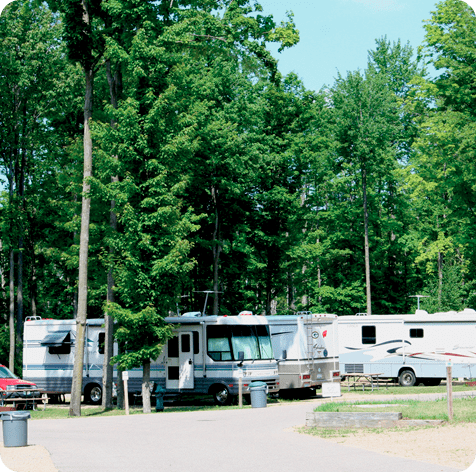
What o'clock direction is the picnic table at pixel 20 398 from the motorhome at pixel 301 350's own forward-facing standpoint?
The picnic table is roughly at 10 o'clock from the motorhome.

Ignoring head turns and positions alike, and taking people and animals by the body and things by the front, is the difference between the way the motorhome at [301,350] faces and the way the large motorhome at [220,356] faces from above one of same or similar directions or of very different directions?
very different directions

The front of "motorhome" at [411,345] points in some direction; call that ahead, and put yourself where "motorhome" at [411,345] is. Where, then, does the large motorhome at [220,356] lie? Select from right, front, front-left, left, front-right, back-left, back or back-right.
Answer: back-right

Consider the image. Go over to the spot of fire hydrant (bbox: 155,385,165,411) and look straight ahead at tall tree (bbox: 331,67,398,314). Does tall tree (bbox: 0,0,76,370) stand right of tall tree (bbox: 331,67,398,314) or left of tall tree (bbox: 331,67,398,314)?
left

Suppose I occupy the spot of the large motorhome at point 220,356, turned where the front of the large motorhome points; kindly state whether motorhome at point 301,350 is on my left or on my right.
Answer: on my left

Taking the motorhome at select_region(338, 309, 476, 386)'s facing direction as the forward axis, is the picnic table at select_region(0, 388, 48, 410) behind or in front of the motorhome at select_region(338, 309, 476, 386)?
behind

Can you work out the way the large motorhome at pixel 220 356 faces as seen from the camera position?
facing the viewer and to the right of the viewer

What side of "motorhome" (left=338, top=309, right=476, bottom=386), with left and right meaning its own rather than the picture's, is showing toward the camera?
right

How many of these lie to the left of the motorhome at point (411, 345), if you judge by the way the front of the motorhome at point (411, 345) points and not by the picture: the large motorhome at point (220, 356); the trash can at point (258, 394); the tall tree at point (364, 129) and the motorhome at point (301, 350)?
1
